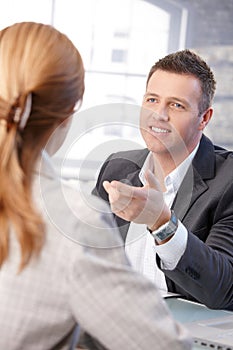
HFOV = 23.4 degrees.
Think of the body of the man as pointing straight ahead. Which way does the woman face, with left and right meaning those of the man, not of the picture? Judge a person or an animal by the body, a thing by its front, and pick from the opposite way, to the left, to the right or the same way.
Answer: the opposite way

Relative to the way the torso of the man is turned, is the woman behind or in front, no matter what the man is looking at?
in front

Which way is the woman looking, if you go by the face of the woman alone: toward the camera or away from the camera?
away from the camera

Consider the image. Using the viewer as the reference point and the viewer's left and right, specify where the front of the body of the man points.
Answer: facing the viewer and to the left of the viewer

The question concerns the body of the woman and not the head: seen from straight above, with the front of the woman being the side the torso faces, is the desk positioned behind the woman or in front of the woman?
in front

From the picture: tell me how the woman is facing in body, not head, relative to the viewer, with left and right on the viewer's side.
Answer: facing away from the viewer and to the right of the viewer

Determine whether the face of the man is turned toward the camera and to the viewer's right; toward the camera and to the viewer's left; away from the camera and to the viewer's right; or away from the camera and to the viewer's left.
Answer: toward the camera and to the viewer's left
